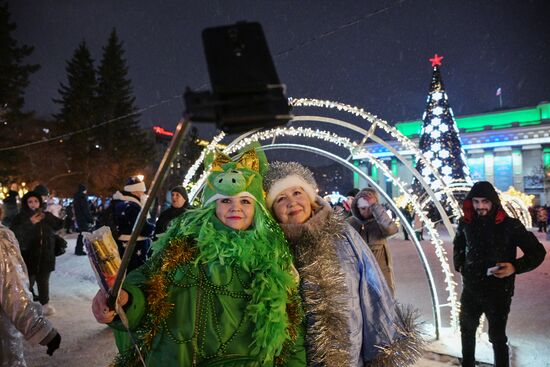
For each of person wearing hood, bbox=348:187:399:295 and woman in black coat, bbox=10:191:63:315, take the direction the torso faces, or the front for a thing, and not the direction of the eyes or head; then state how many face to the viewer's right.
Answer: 0

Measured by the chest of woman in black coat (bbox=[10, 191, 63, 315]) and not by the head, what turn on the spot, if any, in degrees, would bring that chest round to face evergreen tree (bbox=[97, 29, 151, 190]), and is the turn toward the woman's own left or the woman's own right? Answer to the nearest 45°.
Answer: approximately 180°

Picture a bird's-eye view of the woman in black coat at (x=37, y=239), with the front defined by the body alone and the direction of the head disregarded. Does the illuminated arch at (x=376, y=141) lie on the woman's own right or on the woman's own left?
on the woman's own left

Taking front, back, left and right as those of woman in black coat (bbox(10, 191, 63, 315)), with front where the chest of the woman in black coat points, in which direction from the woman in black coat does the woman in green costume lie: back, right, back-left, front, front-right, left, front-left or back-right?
front

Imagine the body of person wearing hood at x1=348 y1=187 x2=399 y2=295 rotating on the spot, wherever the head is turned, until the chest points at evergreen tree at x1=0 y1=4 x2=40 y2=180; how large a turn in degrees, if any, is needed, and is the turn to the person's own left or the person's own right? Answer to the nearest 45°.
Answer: approximately 90° to the person's own right

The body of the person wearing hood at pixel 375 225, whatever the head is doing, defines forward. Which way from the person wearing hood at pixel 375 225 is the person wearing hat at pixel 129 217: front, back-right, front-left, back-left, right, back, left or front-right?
front-right

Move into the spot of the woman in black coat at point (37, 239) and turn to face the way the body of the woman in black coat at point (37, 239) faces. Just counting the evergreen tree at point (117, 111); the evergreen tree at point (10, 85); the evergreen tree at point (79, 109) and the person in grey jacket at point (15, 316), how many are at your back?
3

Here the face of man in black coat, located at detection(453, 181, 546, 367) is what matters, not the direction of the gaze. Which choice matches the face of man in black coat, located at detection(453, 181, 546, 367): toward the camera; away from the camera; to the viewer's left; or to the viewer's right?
toward the camera

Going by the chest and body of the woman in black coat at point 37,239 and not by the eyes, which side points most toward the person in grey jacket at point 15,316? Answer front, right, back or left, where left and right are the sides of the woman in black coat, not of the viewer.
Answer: front

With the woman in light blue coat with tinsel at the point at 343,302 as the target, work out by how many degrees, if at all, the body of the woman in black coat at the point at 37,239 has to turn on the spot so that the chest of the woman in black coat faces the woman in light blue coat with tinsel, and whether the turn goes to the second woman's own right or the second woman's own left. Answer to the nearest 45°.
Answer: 0° — they already face them

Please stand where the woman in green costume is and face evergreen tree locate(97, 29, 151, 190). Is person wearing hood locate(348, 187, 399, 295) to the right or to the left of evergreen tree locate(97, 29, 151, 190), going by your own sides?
right

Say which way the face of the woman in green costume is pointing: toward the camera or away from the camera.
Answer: toward the camera

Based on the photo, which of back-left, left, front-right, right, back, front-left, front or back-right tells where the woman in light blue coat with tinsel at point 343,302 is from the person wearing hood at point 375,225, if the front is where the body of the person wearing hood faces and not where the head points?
front-left

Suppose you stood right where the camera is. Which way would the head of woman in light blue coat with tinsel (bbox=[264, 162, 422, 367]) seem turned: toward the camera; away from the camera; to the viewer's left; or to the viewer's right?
toward the camera

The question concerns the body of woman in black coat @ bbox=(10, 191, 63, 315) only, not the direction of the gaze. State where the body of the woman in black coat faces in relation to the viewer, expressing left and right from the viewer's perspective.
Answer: facing the viewer

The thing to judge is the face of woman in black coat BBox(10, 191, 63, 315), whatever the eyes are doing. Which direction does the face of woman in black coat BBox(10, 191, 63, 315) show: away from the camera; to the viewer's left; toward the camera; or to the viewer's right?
toward the camera

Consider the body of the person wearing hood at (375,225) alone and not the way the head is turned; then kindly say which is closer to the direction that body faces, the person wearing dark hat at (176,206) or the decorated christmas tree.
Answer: the person wearing dark hat
